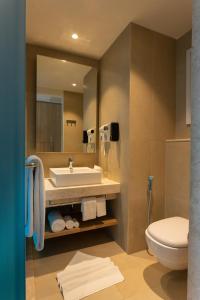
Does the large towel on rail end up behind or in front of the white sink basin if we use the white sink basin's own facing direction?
in front

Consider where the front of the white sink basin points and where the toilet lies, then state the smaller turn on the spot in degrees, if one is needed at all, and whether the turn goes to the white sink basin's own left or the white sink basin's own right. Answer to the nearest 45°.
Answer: approximately 45° to the white sink basin's own left

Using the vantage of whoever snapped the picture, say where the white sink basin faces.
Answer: facing the viewer
